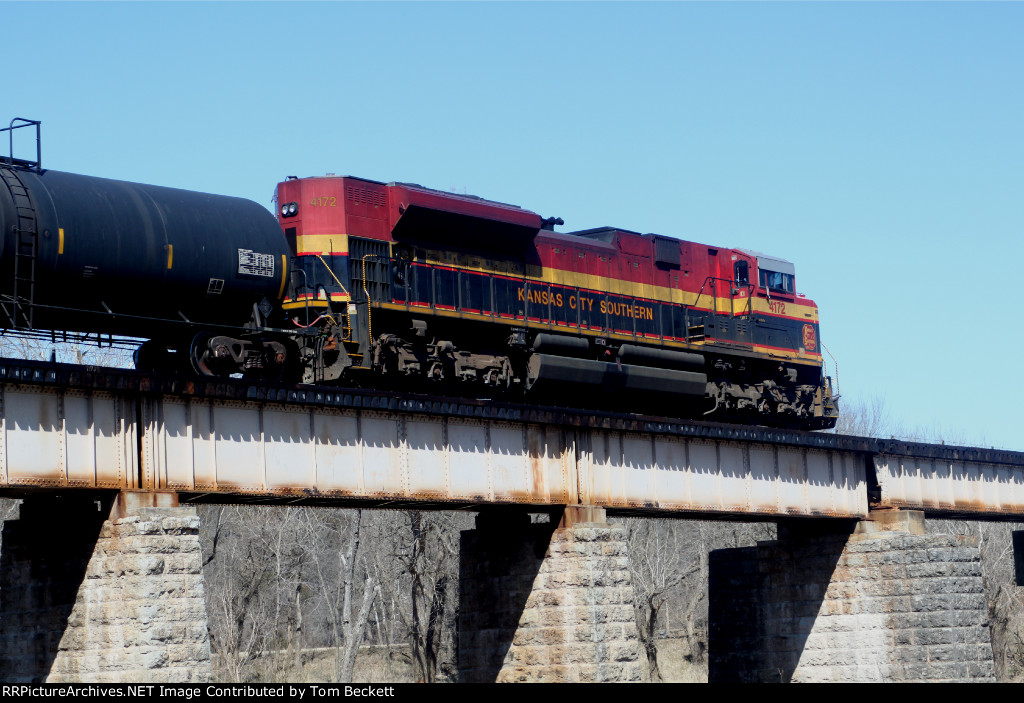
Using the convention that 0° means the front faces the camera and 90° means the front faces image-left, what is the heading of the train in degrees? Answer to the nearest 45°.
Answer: approximately 225°
